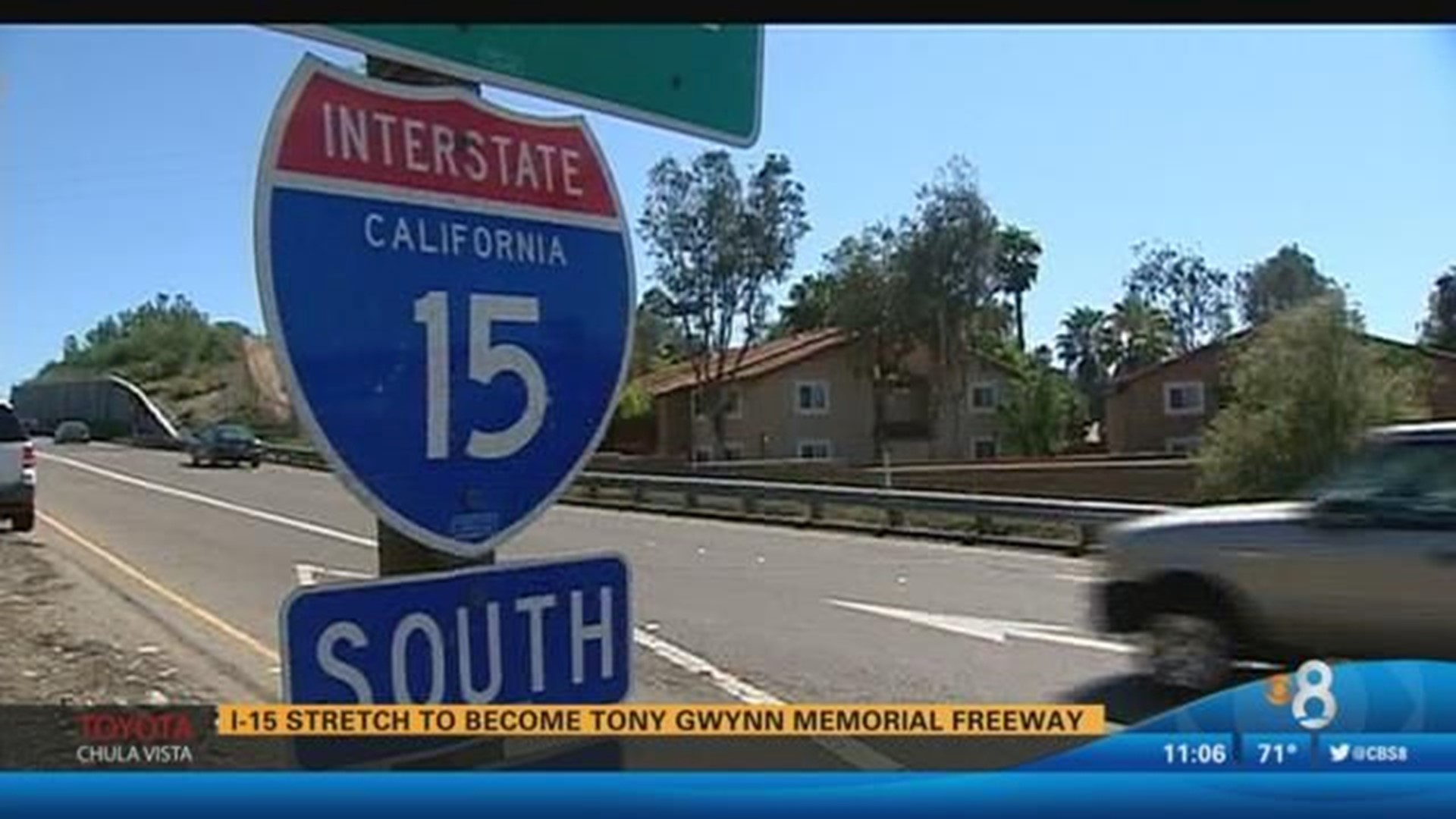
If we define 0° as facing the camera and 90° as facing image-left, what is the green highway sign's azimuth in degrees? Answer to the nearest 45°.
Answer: approximately 315°

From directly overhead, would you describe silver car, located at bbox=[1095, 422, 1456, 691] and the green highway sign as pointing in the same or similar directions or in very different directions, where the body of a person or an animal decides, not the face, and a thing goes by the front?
very different directions

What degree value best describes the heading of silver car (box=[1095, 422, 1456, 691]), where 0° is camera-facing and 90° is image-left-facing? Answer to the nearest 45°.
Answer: approximately 90°

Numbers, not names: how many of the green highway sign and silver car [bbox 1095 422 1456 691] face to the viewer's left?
1
